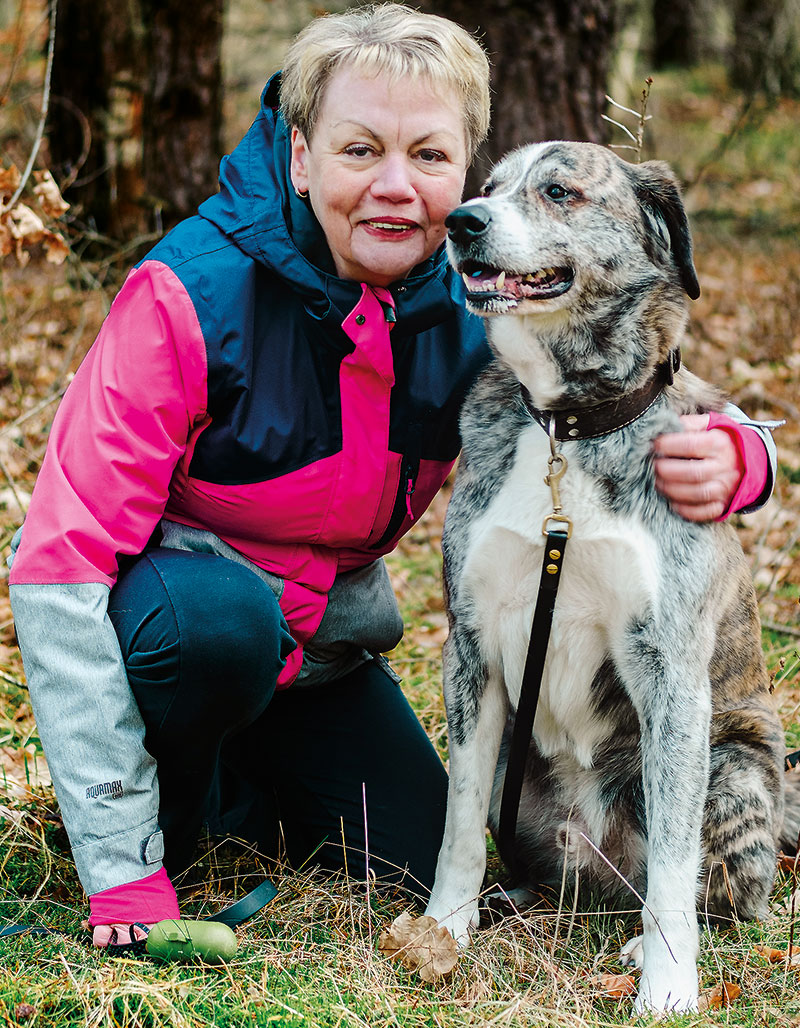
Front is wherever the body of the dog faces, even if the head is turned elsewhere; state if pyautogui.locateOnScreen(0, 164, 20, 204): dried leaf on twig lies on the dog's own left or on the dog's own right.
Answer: on the dog's own right

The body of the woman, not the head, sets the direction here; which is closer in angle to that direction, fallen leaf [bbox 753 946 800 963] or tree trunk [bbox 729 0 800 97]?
the fallen leaf

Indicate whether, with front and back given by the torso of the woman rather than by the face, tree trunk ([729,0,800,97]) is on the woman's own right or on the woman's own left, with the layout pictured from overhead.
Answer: on the woman's own left

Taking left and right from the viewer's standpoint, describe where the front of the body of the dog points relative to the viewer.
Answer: facing the viewer and to the left of the viewer

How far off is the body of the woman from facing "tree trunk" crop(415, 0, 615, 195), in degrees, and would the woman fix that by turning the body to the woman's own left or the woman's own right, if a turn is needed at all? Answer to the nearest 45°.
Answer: approximately 135° to the woman's own left

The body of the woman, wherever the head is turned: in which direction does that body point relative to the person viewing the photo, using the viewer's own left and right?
facing the viewer and to the right of the viewer

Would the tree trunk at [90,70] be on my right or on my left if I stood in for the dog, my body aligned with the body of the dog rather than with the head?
on my right

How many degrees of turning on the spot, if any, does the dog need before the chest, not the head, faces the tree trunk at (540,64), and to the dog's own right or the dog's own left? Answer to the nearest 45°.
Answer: approximately 135° to the dog's own right

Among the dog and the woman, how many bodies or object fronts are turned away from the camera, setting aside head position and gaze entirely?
0
